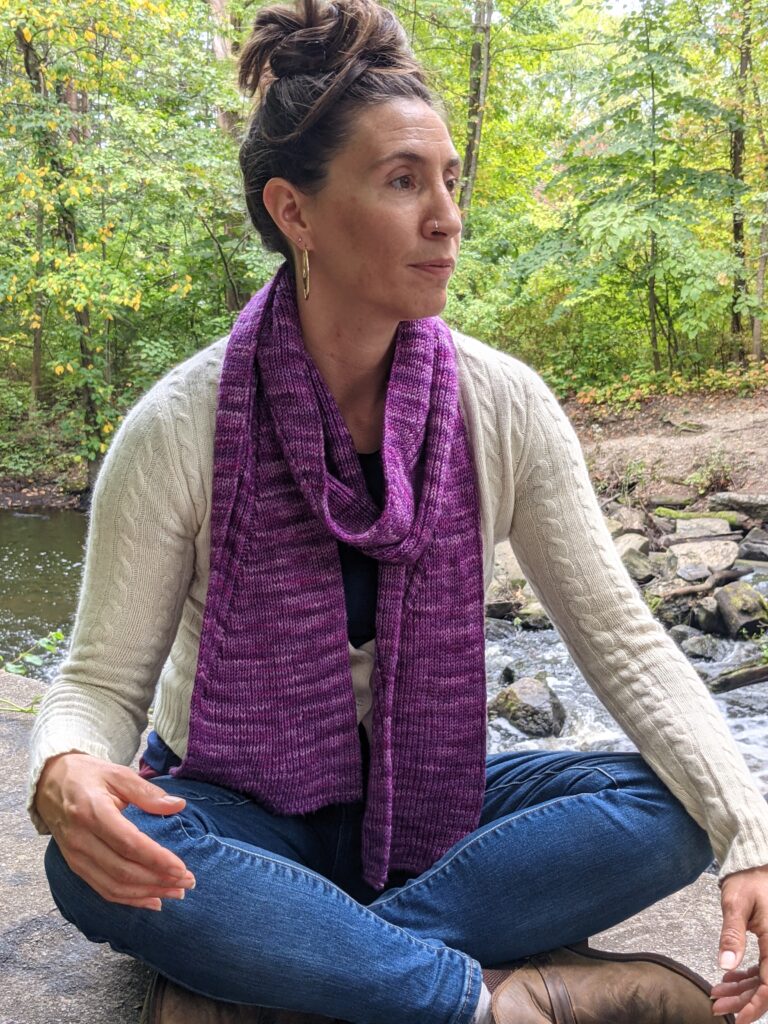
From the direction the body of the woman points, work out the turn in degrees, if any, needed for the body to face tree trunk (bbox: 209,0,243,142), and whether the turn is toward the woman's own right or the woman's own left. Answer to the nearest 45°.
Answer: approximately 180°

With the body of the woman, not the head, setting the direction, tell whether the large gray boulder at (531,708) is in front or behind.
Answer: behind

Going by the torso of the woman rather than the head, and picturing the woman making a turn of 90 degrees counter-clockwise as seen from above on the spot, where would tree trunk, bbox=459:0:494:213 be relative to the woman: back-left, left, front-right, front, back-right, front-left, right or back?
left

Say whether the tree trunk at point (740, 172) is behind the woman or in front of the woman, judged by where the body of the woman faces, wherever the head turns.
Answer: behind

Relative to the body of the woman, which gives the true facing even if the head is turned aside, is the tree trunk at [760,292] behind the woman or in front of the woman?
behind

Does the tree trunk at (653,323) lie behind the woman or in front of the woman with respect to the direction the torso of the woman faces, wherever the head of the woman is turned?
behind

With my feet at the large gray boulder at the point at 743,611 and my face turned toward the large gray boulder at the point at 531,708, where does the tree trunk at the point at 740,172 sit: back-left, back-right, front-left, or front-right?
back-right

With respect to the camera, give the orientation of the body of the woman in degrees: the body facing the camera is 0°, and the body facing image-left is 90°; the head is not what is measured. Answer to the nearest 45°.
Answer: approximately 0°

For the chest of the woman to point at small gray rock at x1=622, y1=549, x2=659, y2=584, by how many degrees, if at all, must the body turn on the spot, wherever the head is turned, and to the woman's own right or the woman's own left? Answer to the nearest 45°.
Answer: approximately 180°

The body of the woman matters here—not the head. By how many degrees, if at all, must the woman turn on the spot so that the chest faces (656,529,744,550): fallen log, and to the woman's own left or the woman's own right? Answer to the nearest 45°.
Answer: approximately 180°
